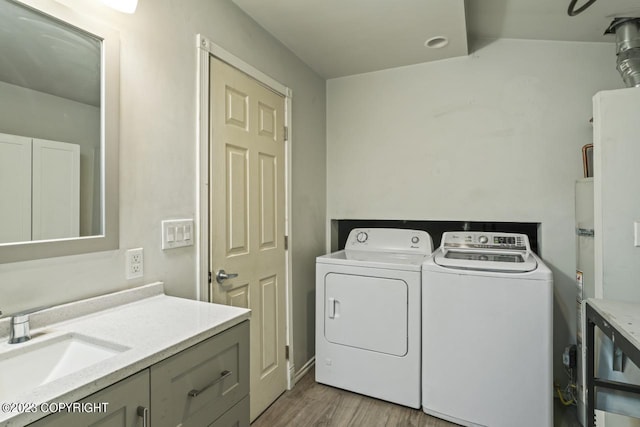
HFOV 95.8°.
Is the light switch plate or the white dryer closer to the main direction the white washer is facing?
the light switch plate

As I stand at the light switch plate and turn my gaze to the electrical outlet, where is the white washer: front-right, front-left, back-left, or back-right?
back-left

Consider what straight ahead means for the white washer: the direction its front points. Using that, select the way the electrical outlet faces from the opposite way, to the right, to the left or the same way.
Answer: to the left

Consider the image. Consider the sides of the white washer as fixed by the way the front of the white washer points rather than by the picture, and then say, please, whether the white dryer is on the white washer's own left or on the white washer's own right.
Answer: on the white washer's own right

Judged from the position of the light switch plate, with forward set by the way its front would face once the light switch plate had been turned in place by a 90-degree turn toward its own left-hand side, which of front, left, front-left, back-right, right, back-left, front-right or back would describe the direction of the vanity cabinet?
back-right

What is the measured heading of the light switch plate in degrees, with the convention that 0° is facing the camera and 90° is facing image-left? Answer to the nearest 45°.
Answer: approximately 315°

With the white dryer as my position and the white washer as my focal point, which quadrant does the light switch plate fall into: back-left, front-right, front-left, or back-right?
back-right

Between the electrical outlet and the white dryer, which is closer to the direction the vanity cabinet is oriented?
the white dryer

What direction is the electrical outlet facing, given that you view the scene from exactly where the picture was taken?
facing the viewer and to the right of the viewer

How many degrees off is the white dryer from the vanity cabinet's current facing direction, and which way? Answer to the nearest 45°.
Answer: approximately 90° to its left

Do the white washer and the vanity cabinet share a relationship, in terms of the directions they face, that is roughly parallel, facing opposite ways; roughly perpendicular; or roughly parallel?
roughly perpendicular

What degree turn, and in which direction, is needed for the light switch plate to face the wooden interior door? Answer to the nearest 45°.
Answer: approximately 90° to its left
